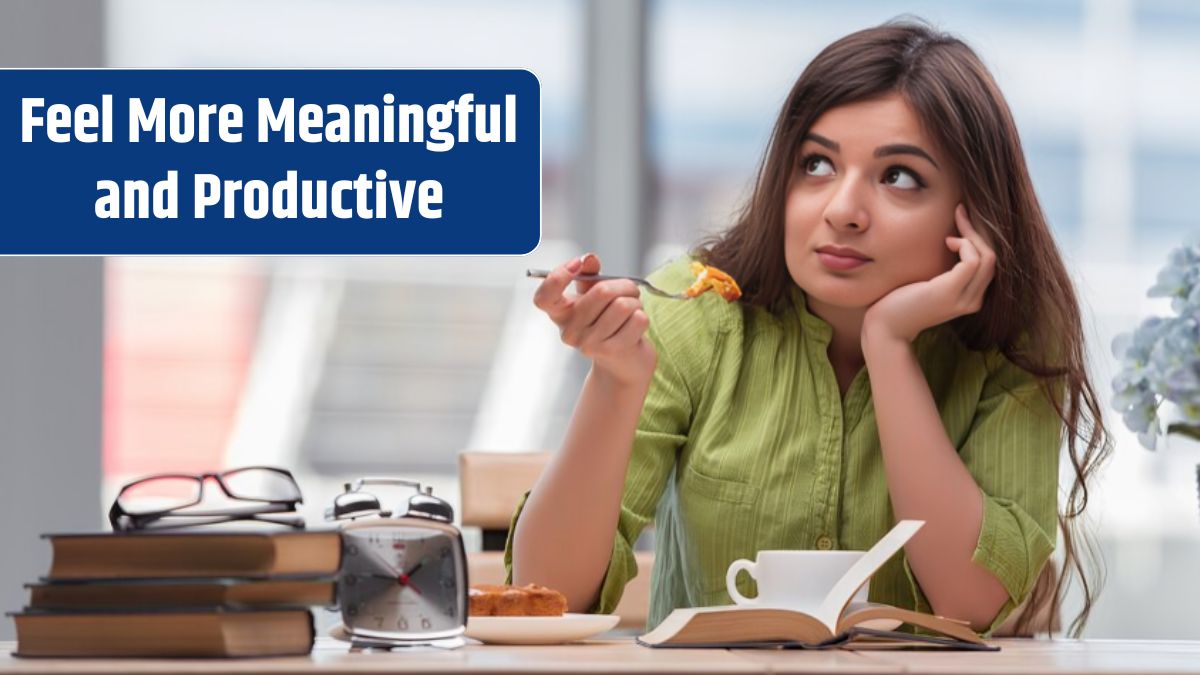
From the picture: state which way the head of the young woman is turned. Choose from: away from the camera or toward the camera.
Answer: toward the camera

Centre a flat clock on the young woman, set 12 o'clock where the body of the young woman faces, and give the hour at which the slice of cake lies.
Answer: The slice of cake is roughly at 1 o'clock from the young woman.

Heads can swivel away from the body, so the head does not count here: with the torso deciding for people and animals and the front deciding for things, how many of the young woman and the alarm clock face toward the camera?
2

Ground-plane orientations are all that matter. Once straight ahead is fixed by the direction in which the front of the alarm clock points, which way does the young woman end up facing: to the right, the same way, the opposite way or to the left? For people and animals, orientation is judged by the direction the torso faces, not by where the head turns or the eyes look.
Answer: the same way

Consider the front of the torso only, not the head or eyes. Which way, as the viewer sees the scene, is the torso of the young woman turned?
toward the camera

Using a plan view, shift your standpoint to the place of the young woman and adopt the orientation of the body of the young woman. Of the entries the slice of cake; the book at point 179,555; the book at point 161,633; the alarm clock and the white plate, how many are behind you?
0

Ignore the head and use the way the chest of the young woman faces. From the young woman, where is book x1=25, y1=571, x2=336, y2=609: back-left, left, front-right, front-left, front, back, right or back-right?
front-right

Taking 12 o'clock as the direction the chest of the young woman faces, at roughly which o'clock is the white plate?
The white plate is roughly at 1 o'clock from the young woman.

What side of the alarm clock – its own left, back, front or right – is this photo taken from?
front
